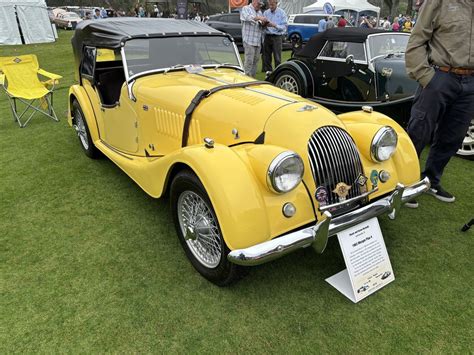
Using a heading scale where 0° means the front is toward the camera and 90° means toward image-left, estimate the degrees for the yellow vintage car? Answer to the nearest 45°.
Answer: approximately 315°

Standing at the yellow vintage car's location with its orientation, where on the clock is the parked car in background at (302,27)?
The parked car in background is roughly at 8 o'clock from the yellow vintage car.

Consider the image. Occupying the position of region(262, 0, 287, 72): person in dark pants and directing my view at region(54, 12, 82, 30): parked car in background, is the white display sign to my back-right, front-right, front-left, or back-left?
back-left

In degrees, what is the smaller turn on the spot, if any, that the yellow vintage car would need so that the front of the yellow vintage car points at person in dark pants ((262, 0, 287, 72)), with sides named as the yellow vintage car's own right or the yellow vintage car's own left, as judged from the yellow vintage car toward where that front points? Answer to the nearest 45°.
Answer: approximately 135° to the yellow vintage car's own left

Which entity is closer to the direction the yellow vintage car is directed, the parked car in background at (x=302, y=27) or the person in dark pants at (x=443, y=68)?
the person in dark pants

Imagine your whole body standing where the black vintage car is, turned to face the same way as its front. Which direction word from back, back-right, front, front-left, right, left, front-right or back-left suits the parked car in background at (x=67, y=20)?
back

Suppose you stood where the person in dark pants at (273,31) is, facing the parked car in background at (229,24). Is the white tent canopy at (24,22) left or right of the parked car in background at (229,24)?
left

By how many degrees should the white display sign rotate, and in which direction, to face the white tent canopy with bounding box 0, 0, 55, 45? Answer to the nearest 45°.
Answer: approximately 180°
